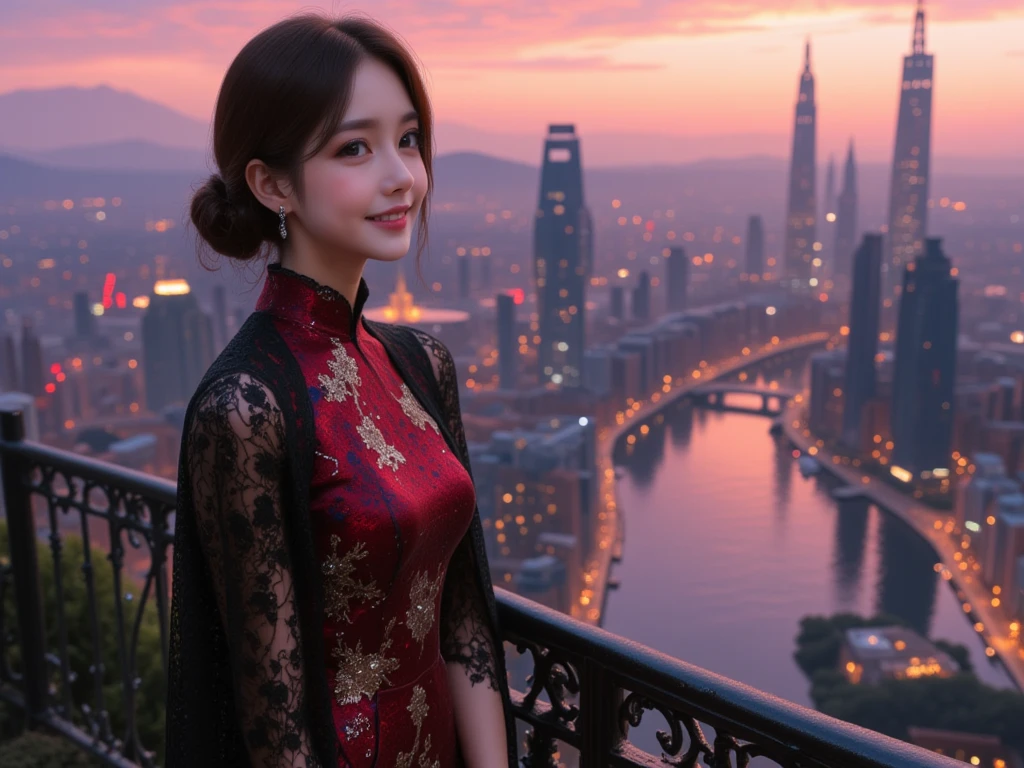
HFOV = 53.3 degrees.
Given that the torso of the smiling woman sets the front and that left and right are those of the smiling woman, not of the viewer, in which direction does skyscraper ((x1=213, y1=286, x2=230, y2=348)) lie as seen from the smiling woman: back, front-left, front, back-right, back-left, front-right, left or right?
back-left

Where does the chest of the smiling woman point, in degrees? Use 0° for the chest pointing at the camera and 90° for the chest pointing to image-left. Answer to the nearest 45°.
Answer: approximately 315°

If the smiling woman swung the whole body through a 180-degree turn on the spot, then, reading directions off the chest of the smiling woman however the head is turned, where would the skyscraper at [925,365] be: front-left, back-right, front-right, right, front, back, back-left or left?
right

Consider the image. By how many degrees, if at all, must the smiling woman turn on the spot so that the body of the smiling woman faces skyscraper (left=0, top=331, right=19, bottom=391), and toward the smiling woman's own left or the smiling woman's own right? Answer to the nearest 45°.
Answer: approximately 135° to the smiling woman's own left

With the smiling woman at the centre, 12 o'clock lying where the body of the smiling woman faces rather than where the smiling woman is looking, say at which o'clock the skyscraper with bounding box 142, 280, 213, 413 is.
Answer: The skyscraper is roughly at 7 o'clock from the smiling woman.

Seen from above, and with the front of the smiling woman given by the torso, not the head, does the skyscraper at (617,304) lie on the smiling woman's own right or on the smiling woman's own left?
on the smiling woman's own left

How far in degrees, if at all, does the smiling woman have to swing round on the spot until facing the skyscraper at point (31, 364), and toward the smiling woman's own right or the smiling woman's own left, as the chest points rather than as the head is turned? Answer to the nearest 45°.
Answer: approximately 135° to the smiling woman's own left

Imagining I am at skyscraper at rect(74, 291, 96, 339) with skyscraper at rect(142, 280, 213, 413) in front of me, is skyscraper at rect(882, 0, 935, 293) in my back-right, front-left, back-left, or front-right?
front-left

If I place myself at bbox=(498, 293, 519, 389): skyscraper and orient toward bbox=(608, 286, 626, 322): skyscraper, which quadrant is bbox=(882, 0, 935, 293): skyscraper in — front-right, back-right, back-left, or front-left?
front-right

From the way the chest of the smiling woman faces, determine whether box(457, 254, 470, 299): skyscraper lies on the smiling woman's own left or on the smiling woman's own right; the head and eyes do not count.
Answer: on the smiling woman's own left
